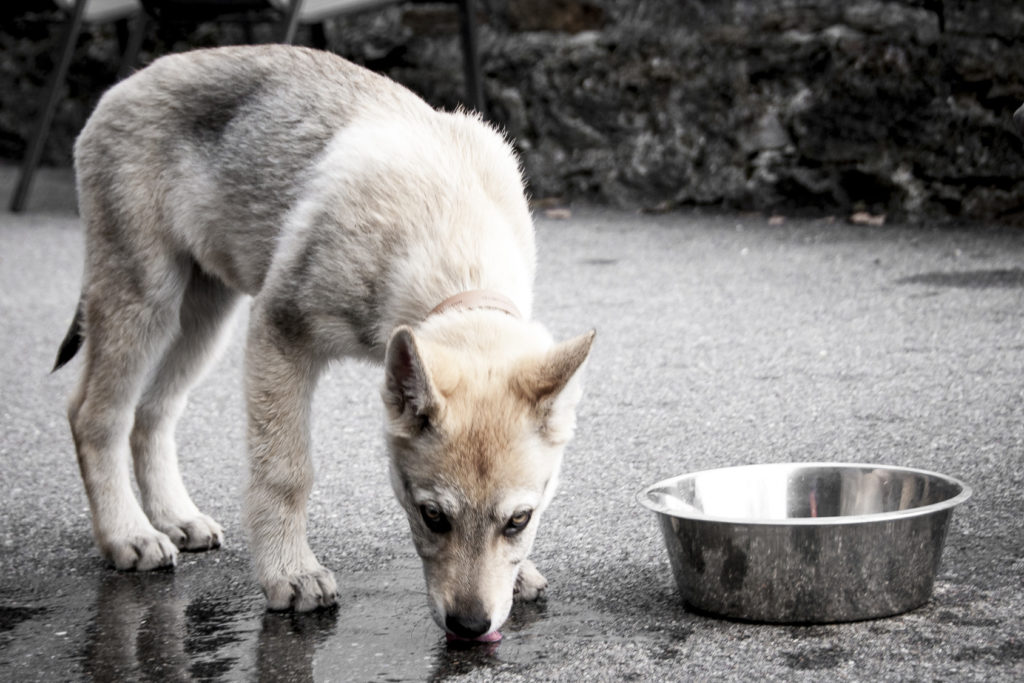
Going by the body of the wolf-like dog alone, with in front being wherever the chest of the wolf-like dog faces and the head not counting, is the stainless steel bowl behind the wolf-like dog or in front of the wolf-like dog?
in front

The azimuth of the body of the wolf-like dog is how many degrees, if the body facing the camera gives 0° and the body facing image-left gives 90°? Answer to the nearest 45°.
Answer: approximately 315°
